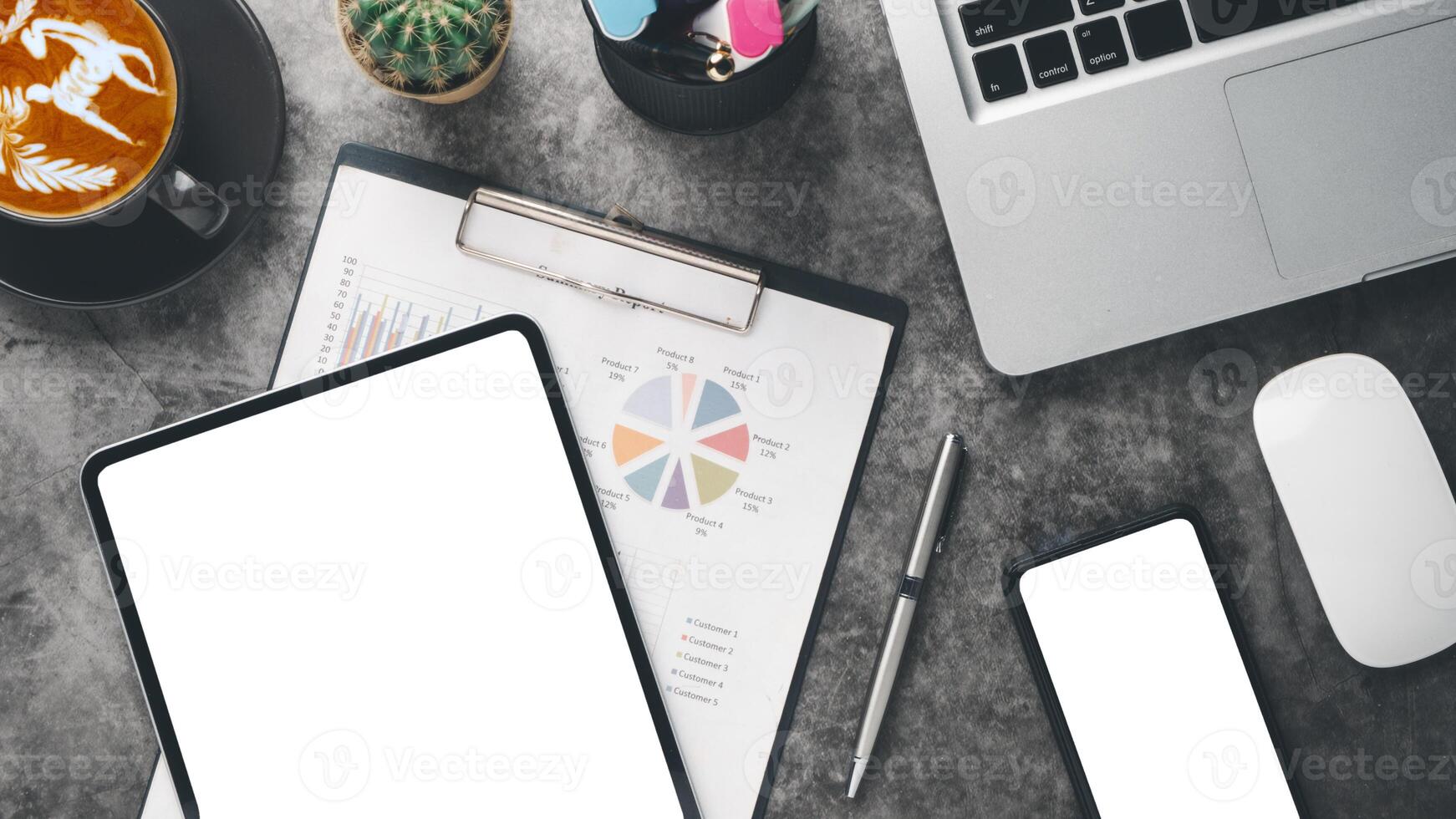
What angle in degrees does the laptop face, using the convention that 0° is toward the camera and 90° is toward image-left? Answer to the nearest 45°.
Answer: approximately 0°
